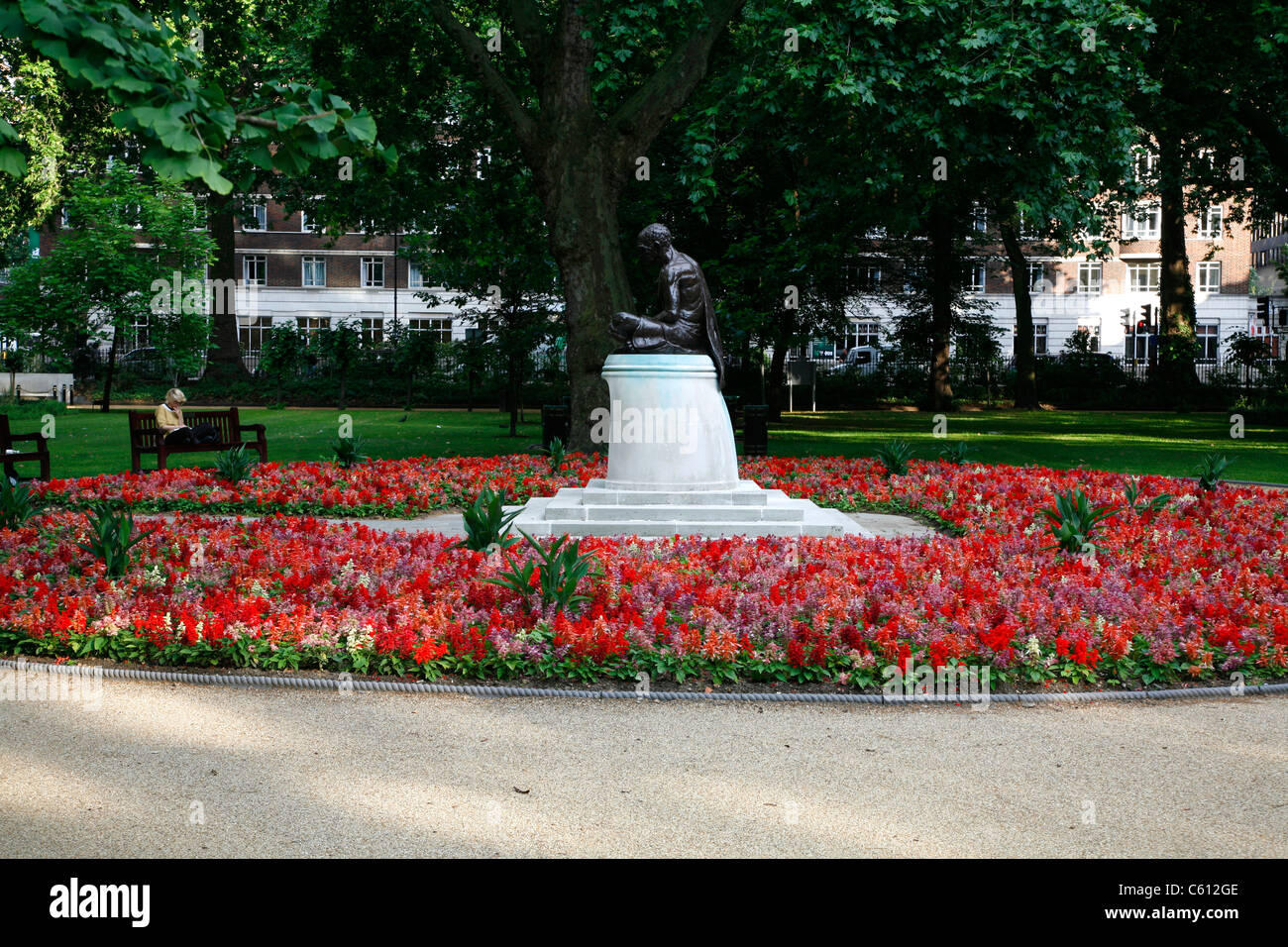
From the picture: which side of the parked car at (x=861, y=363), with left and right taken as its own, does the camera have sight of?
left

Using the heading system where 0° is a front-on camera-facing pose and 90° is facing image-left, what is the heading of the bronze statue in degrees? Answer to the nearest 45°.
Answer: approximately 90°

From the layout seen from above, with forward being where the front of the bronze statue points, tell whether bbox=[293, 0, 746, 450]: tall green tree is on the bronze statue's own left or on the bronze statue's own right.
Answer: on the bronze statue's own right

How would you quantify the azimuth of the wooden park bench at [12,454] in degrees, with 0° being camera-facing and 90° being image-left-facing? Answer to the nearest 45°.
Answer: approximately 270°

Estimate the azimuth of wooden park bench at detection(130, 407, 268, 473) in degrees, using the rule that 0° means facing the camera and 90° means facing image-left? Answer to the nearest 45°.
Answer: approximately 315°

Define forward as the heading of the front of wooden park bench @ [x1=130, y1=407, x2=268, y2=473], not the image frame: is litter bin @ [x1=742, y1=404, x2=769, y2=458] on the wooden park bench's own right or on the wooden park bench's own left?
on the wooden park bench's own left

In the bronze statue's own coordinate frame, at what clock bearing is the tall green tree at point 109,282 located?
The tall green tree is roughly at 2 o'clock from the bronze statue.

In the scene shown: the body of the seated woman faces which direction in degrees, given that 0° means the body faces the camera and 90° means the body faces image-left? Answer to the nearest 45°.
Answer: approximately 315°
